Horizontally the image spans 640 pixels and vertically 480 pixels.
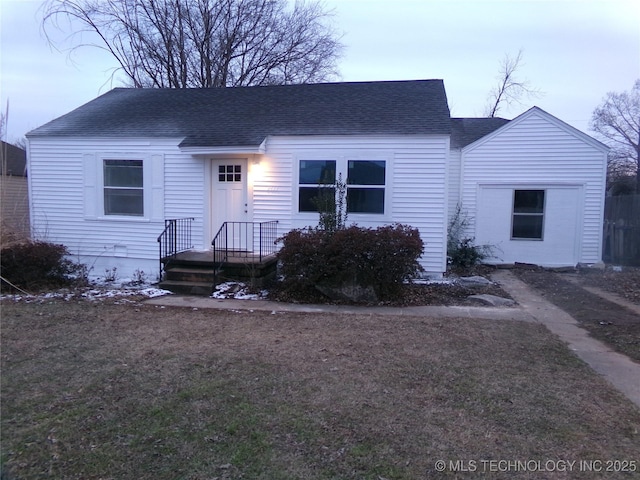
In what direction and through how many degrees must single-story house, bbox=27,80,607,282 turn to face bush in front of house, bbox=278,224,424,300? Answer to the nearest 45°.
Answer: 0° — it already faces it

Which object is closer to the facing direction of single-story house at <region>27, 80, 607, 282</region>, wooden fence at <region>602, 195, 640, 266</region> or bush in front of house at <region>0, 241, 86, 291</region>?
the bush in front of house

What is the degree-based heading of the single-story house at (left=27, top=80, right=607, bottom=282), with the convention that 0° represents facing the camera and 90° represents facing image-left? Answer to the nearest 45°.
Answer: approximately 0°

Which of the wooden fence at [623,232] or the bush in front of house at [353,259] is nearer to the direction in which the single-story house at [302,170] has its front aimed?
the bush in front of house

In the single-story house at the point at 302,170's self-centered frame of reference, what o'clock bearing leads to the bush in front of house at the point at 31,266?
The bush in front of house is roughly at 2 o'clock from the single-story house.

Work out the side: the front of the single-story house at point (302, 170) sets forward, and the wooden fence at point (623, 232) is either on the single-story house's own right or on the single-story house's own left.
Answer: on the single-story house's own left
